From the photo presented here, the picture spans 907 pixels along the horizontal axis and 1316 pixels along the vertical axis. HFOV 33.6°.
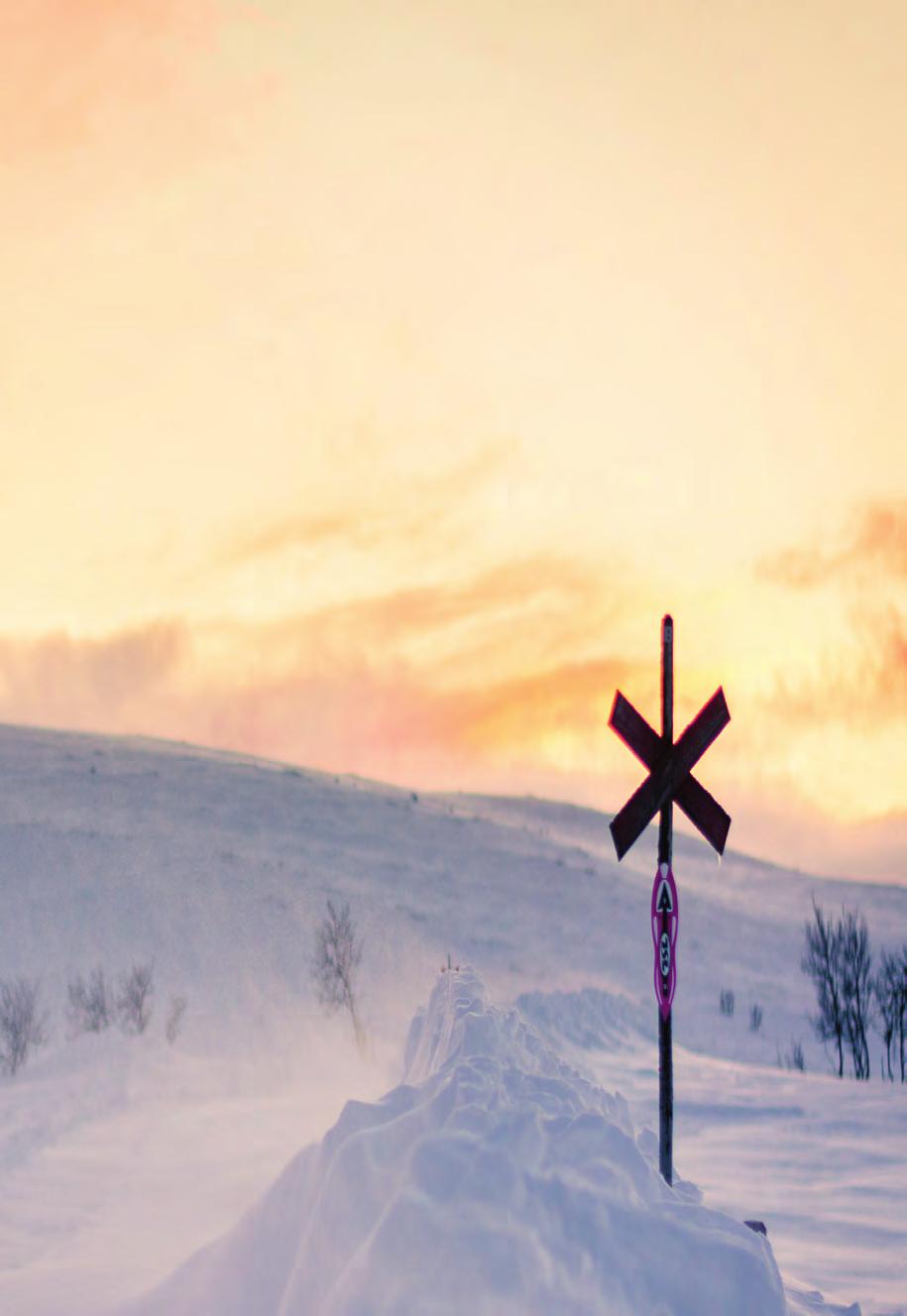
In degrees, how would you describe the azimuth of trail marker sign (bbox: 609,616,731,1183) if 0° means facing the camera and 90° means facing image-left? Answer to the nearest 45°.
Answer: approximately 0°
